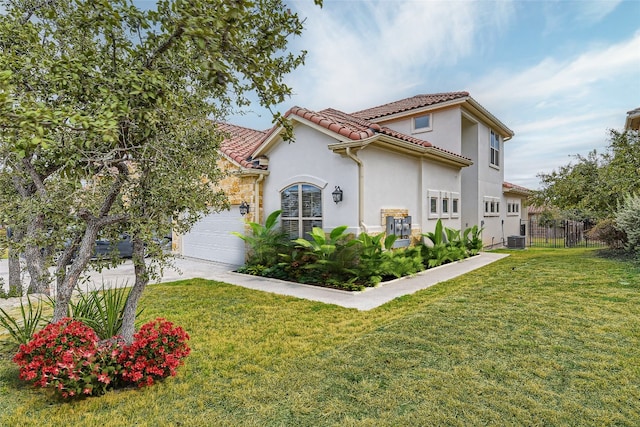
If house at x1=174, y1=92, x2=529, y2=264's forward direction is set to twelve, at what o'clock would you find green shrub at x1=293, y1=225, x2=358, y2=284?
The green shrub is roughly at 11 o'clock from the house.

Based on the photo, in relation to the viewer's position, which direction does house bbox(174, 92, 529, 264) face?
facing the viewer and to the left of the viewer

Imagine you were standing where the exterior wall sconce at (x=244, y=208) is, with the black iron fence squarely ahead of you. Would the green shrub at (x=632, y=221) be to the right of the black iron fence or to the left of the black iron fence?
right

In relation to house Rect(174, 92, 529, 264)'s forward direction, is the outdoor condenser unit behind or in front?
behind

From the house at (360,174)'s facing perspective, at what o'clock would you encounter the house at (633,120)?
the house at (633,120) is roughly at 7 o'clock from the house at (360,174).

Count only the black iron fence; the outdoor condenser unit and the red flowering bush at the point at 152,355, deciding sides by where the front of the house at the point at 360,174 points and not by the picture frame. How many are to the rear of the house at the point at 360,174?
2

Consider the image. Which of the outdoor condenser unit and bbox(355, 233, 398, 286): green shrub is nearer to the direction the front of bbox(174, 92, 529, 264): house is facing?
the green shrub

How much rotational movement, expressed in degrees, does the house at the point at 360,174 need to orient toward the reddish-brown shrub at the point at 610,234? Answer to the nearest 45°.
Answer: approximately 135° to its left

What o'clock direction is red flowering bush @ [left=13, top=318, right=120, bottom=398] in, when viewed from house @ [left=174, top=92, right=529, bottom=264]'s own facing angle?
The red flowering bush is roughly at 11 o'clock from the house.

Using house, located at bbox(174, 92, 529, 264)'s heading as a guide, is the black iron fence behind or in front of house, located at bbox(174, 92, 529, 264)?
behind

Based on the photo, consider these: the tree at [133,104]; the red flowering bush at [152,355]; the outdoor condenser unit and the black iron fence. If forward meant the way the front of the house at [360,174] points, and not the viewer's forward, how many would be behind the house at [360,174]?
2

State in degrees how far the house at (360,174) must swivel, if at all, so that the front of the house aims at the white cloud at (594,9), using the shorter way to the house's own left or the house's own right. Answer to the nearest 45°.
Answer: approximately 135° to the house's own left

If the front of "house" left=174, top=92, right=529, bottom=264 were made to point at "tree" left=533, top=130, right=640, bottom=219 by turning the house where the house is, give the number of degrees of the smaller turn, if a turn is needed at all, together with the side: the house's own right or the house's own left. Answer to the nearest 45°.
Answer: approximately 180°

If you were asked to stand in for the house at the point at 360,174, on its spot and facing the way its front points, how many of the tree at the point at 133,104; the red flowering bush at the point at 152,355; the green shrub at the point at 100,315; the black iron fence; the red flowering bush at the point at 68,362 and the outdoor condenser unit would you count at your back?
2

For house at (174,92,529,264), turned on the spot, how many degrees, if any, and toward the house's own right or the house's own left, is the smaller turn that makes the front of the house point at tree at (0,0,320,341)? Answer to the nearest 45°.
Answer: approximately 45° to the house's own left
